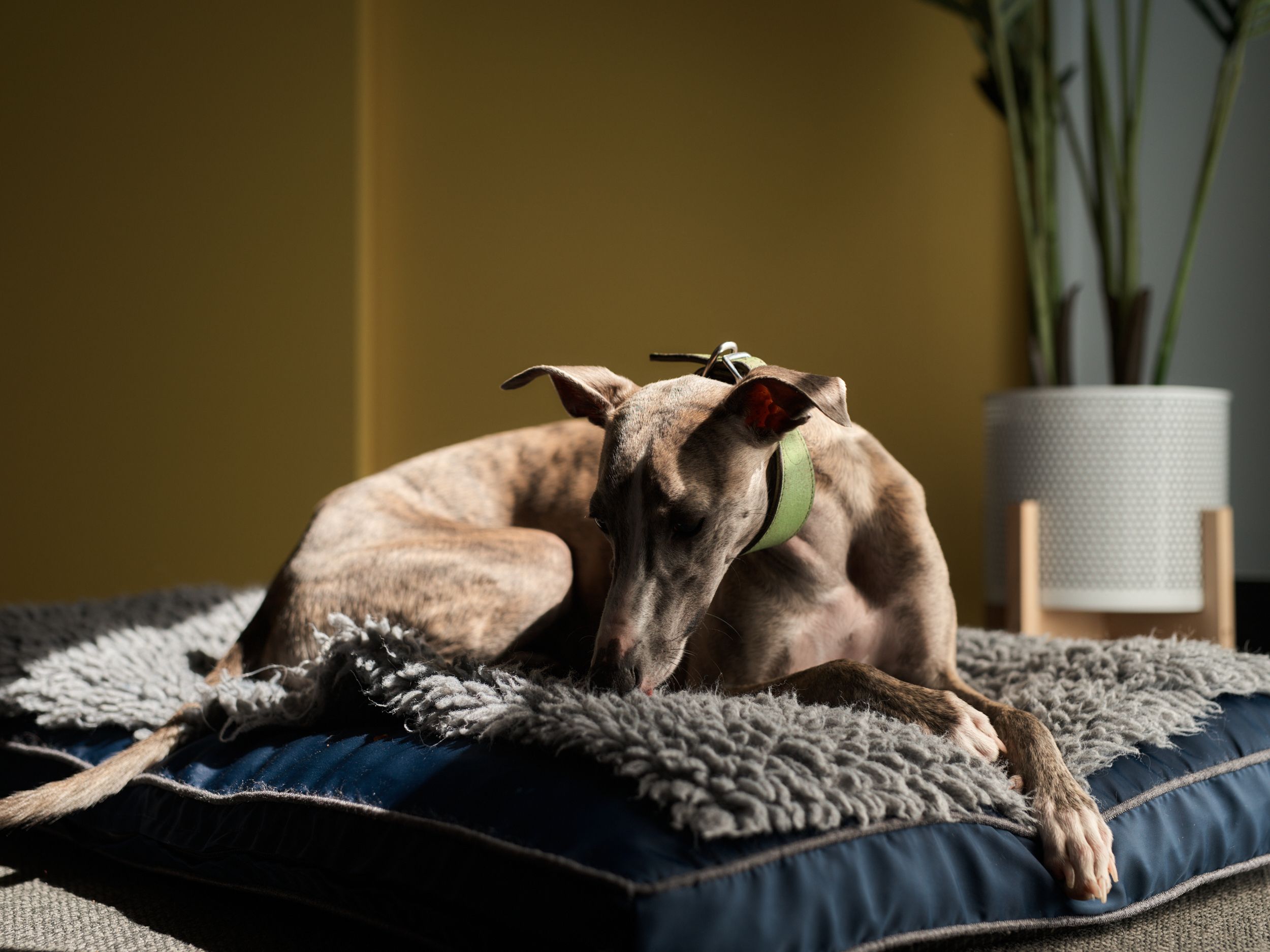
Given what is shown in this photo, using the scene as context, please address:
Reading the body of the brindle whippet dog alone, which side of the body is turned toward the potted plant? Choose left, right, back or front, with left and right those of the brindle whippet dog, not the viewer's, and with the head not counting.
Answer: left

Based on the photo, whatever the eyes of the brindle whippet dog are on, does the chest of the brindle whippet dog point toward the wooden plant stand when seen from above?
no
